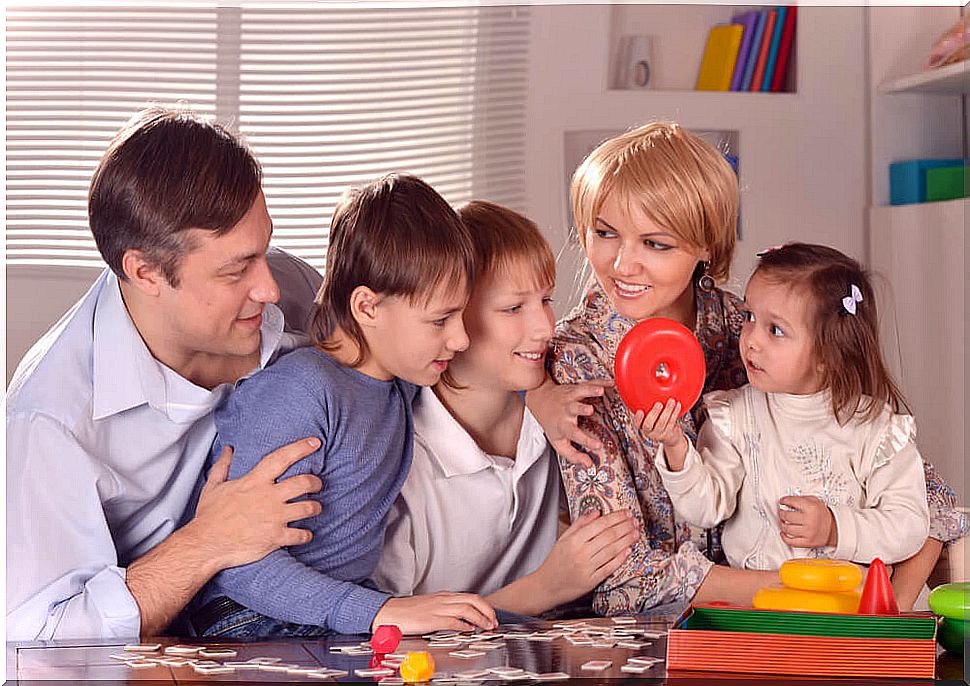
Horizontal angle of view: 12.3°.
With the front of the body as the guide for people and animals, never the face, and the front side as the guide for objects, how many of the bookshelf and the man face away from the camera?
0

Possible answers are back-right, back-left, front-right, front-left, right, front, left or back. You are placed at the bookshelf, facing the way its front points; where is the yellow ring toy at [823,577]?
front

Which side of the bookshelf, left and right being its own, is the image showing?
front

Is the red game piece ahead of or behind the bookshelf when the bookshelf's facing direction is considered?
ahead

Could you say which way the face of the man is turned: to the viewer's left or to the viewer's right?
to the viewer's right

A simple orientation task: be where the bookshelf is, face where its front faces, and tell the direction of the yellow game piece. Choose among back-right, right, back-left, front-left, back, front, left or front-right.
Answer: front

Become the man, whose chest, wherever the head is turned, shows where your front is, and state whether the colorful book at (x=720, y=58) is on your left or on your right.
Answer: on your left
